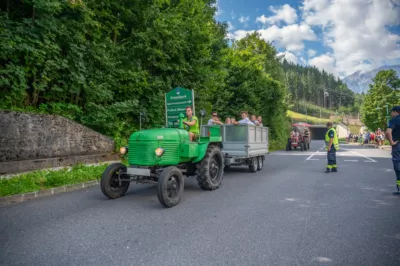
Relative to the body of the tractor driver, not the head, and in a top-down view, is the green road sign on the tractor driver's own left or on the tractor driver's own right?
on the tractor driver's own right

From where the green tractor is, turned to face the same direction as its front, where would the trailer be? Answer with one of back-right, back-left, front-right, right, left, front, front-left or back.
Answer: back

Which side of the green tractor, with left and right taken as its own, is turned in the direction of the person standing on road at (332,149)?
back

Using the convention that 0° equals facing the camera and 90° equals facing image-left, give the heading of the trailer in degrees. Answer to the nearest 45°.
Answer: approximately 45°

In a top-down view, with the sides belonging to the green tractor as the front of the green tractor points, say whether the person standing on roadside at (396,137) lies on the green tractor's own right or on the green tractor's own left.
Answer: on the green tractor's own left

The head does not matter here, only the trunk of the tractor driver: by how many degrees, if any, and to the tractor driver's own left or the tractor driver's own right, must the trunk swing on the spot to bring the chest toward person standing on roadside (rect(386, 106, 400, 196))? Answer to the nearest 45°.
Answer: approximately 135° to the tractor driver's own left

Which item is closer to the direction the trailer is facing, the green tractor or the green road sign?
the green tractor

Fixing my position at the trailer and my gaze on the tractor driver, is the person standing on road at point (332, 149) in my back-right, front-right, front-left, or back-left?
back-left

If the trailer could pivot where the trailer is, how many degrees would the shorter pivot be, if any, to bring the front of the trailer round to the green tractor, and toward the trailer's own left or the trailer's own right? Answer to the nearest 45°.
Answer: approximately 45° to the trailer's own left

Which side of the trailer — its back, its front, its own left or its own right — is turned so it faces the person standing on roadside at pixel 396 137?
left

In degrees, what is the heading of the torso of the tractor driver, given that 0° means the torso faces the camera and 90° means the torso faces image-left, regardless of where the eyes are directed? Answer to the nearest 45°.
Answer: approximately 45°
